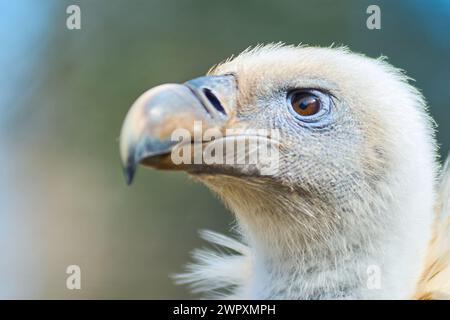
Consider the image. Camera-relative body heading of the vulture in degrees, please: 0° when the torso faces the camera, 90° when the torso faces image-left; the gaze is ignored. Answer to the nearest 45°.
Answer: approximately 90°
